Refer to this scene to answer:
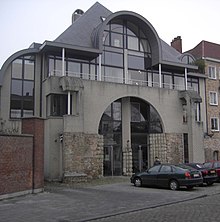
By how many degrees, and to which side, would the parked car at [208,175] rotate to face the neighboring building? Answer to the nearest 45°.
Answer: approximately 45° to its right

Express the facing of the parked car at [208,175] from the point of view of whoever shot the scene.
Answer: facing away from the viewer and to the left of the viewer

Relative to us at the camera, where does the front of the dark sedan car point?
facing away from the viewer and to the left of the viewer

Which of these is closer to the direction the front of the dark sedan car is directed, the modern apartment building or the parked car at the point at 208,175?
the modern apartment building

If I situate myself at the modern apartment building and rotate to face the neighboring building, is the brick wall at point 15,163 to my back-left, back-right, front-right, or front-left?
back-right
